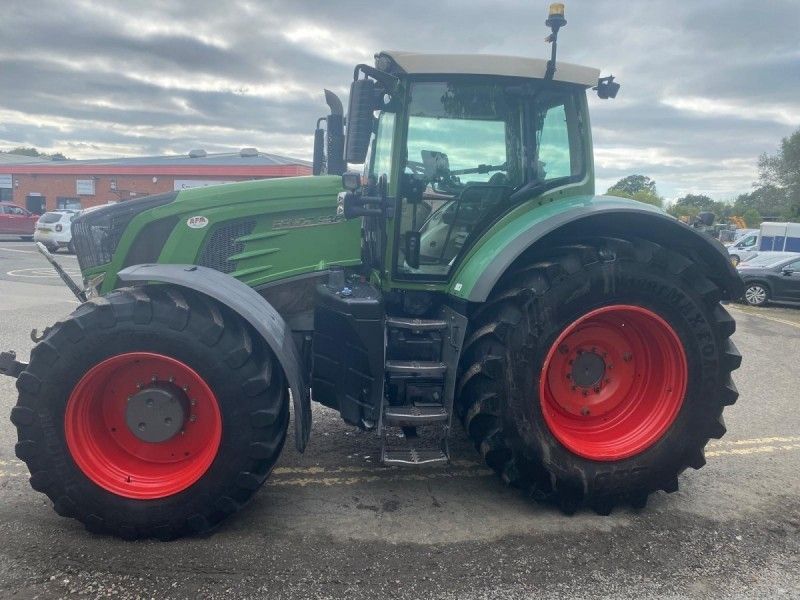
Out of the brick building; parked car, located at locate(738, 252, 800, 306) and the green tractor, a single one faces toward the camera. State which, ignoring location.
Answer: the brick building

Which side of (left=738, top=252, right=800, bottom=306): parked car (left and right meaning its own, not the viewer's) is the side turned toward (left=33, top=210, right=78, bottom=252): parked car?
front

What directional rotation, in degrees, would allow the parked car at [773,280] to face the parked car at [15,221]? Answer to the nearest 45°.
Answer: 0° — it already faces it

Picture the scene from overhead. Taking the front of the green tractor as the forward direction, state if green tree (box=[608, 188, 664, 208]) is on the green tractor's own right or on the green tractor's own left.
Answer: on the green tractor's own right

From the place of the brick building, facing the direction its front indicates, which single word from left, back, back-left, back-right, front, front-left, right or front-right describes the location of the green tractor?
front

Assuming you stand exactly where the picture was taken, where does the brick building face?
facing the viewer

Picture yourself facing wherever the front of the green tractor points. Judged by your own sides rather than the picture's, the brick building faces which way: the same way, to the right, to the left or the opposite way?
to the left

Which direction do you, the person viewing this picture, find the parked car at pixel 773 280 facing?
facing to the left of the viewer

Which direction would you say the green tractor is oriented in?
to the viewer's left

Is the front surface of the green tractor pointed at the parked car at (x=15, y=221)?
no

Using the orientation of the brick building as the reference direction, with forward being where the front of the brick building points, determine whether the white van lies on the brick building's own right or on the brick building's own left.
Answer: on the brick building's own left

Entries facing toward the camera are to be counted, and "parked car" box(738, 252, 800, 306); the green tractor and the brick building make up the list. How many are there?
1

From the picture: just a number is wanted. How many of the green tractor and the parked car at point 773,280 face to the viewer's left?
2
